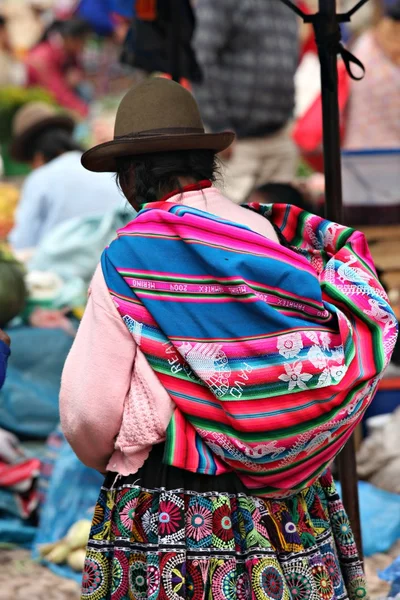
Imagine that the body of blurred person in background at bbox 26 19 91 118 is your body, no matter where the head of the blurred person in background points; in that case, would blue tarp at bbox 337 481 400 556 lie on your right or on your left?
on your right

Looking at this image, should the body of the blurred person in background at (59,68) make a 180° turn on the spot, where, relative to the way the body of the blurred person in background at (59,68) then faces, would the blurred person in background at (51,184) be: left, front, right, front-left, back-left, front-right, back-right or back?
left

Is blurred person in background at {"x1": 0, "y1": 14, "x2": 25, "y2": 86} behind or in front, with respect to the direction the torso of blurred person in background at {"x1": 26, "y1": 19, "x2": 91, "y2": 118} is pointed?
behind

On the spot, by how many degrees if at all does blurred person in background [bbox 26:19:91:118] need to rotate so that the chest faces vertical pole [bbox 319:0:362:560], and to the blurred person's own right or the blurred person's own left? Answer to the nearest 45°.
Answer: approximately 90° to the blurred person's own right

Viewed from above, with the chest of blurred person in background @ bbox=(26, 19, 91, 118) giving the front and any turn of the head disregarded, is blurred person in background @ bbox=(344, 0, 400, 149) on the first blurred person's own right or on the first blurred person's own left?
on the first blurred person's own right
